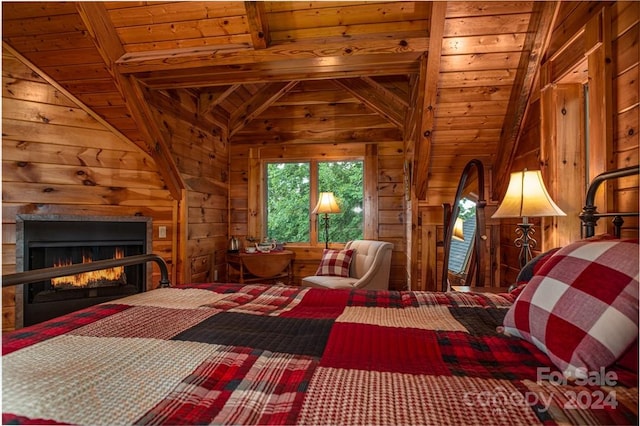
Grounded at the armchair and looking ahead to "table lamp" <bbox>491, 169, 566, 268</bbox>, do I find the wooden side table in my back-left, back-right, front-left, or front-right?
back-right

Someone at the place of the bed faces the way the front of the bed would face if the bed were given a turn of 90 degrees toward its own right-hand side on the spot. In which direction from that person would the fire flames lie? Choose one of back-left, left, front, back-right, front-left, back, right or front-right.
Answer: front-left

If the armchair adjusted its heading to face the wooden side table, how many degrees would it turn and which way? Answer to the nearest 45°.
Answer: approximately 90° to its right

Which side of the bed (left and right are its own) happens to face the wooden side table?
right

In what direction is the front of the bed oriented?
to the viewer's left

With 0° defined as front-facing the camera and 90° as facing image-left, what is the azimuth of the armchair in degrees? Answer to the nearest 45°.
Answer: approximately 45°
